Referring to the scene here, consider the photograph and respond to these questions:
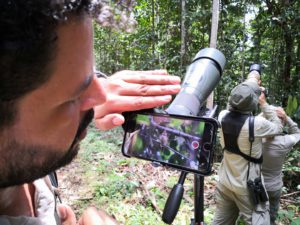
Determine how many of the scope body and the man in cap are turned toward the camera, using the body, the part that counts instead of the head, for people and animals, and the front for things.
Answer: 0

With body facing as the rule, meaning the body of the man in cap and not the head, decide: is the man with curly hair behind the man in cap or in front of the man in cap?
behind

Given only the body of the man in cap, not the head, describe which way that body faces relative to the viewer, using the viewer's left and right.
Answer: facing away from the viewer and to the right of the viewer

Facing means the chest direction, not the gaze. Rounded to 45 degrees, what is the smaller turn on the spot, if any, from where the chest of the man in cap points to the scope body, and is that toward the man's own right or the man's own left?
approximately 135° to the man's own right

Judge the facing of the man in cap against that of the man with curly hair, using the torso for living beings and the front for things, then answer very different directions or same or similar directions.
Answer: same or similar directions

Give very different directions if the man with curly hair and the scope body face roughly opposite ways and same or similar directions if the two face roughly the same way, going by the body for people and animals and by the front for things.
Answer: same or similar directions

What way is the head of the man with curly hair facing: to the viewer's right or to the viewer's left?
to the viewer's right

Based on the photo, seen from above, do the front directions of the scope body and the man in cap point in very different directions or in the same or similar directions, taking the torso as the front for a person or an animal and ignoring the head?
same or similar directions

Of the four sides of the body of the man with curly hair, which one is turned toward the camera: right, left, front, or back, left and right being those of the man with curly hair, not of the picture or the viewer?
right

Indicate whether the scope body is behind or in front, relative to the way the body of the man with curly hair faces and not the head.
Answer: in front

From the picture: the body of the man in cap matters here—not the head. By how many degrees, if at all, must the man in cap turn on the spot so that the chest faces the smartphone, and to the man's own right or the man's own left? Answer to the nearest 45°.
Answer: approximately 135° to the man's own right

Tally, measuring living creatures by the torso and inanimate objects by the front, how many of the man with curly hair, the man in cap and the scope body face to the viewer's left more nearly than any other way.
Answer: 0

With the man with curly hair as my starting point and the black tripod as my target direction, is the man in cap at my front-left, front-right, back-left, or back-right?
front-left

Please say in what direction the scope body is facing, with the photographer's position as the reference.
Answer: facing away from the viewer and to the right of the viewer
